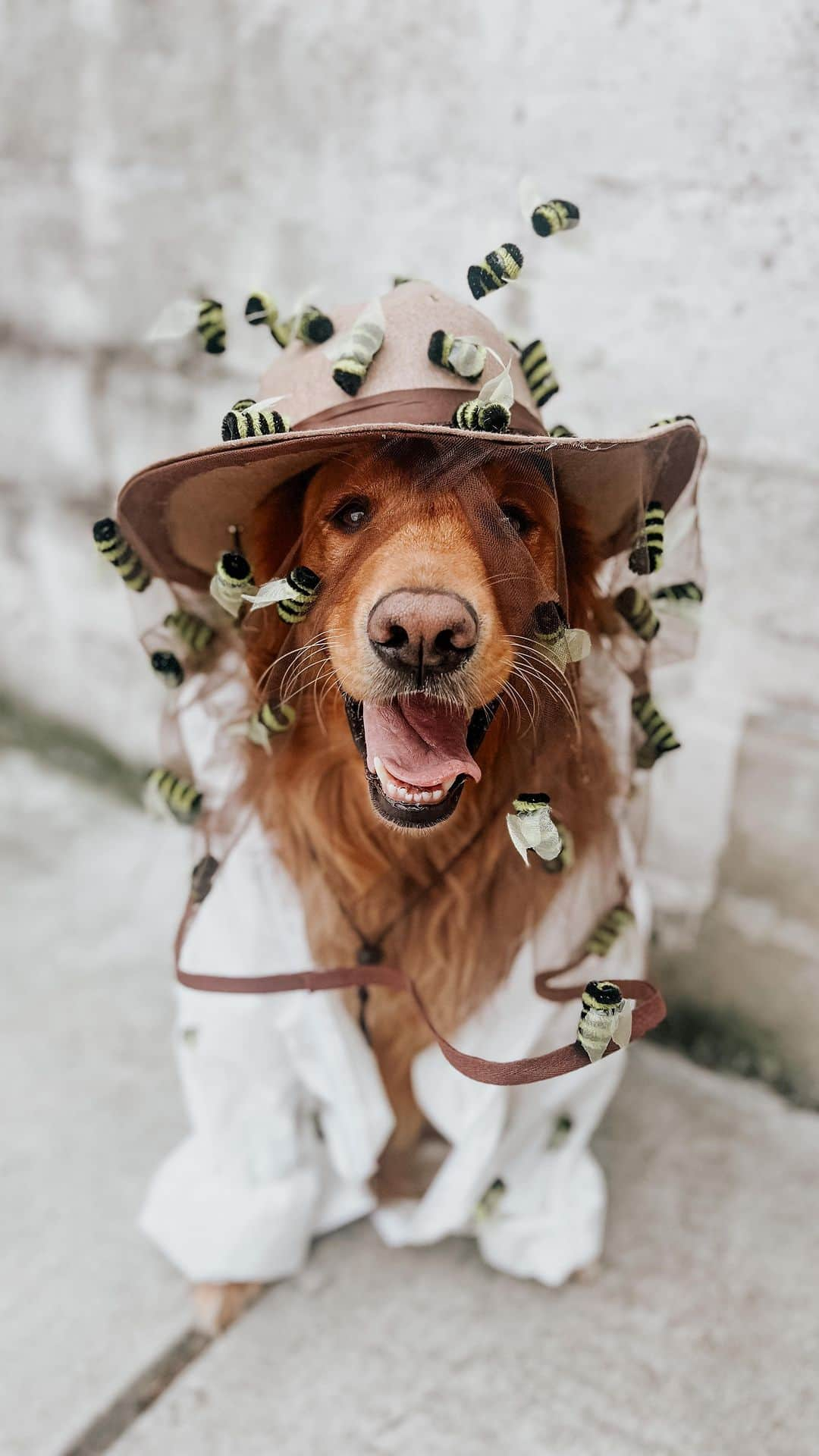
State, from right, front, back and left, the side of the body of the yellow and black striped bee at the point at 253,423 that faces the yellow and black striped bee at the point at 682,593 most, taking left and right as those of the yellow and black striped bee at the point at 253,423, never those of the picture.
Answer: back

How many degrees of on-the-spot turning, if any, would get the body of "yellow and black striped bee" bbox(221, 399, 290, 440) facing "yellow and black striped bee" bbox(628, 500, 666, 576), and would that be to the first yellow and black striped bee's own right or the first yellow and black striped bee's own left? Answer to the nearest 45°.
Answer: approximately 180°

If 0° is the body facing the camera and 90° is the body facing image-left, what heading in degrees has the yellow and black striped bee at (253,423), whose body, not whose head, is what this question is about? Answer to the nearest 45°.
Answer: approximately 90°
